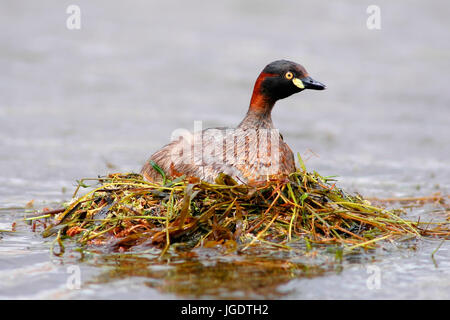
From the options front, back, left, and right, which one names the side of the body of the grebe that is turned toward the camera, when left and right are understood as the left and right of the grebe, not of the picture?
right
